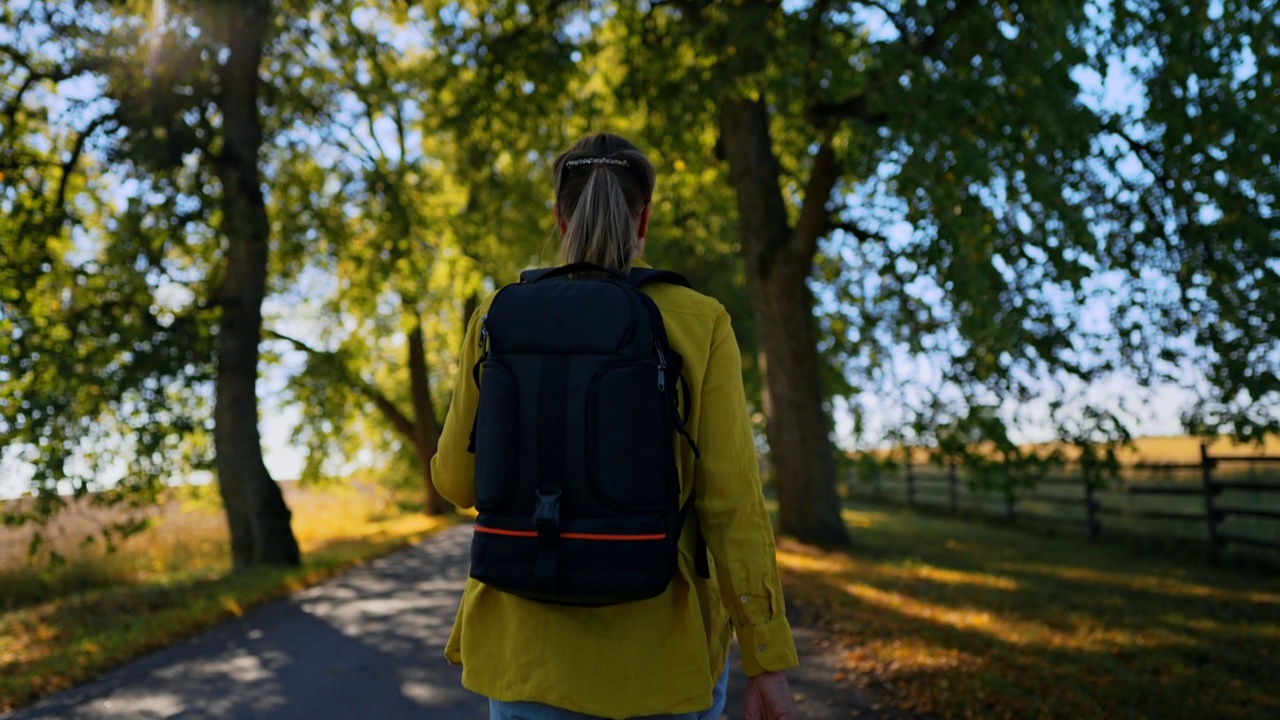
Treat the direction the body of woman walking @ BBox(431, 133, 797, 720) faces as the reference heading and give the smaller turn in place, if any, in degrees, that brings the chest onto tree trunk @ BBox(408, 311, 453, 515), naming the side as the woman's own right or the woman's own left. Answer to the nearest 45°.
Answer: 0° — they already face it

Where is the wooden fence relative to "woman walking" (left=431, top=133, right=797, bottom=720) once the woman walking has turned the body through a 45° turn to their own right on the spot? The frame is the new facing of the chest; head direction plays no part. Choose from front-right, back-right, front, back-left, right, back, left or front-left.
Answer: front

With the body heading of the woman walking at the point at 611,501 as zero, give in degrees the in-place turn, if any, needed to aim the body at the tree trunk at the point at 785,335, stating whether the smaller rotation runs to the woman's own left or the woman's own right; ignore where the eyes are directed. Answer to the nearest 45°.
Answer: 0° — they already face it

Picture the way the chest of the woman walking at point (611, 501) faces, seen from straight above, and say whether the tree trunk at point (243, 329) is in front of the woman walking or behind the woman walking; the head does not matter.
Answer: in front

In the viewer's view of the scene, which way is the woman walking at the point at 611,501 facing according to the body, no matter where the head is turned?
away from the camera

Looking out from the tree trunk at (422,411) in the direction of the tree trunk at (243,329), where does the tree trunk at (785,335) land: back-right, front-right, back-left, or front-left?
front-left
